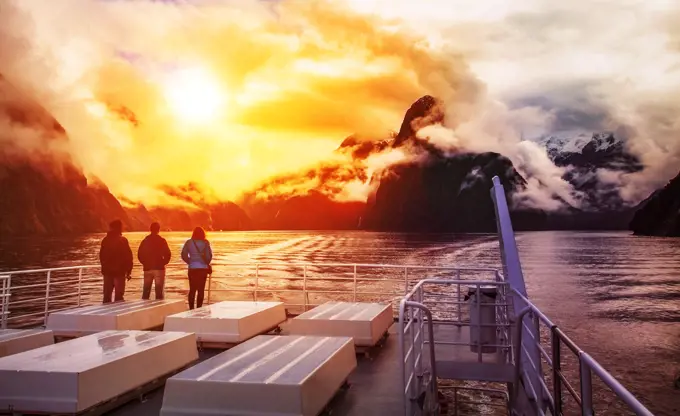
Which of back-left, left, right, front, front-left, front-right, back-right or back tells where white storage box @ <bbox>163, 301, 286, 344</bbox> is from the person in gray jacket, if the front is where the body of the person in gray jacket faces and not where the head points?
back

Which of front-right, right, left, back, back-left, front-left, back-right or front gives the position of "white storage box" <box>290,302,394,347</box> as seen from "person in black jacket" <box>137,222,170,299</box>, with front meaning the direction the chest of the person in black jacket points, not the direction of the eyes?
back-right

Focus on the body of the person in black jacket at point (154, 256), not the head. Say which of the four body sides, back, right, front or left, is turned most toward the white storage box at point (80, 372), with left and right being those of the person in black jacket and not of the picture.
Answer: back

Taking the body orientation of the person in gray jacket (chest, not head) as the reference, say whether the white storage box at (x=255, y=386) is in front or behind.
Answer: behind

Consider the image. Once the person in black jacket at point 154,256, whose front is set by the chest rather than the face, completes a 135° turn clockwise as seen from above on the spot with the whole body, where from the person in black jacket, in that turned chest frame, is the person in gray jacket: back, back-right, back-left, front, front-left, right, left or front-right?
front

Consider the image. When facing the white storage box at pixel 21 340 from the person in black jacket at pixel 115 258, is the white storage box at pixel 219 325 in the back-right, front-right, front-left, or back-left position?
front-left

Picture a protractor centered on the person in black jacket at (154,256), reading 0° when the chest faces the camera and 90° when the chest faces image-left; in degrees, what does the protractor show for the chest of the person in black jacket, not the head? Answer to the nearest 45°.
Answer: approximately 180°

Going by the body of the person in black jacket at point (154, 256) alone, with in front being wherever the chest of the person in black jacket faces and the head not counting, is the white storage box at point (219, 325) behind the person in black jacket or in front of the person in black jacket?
behind

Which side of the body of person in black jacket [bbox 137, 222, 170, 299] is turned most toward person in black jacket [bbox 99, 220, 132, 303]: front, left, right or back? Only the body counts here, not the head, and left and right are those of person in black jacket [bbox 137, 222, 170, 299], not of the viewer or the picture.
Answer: left

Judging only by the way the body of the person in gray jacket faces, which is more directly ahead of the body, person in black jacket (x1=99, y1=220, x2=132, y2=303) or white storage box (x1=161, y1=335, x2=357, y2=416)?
the person in black jacket

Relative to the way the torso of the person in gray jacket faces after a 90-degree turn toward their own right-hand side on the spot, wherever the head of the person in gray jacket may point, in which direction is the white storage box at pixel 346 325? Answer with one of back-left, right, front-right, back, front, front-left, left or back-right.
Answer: front-right

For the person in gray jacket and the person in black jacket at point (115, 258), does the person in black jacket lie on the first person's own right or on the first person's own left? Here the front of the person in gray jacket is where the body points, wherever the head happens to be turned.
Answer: on the first person's own left

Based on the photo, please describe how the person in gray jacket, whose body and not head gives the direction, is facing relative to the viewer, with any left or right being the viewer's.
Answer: facing away from the viewer
